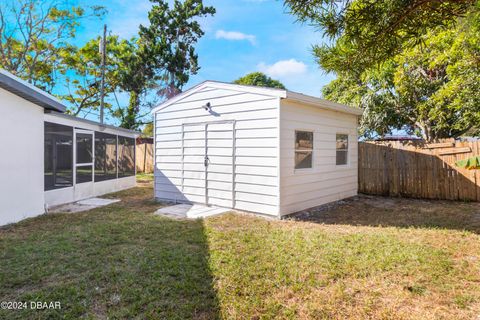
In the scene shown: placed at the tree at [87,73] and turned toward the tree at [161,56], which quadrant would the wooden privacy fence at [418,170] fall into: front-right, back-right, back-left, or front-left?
front-right

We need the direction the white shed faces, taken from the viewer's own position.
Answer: facing the viewer and to the left of the viewer

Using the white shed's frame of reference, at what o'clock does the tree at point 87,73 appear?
The tree is roughly at 3 o'clock from the white shed.

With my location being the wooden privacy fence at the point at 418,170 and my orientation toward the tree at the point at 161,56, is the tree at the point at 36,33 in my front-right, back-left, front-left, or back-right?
front-left

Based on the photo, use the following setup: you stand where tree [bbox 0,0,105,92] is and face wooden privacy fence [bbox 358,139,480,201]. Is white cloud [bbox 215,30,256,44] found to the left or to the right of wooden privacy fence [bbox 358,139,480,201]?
left

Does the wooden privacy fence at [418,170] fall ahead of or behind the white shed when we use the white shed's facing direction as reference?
behind

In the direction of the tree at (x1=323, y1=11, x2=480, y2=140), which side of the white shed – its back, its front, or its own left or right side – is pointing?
back

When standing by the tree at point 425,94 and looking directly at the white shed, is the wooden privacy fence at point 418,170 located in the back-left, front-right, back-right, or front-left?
front-left

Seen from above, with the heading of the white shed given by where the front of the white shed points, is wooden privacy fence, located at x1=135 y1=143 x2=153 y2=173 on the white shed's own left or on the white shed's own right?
on the white shed's own right

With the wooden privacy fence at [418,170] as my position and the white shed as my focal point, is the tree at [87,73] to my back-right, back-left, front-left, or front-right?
front-right

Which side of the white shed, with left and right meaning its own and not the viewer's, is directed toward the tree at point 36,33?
right

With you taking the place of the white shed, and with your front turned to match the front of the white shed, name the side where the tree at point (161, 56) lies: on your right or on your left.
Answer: on your right

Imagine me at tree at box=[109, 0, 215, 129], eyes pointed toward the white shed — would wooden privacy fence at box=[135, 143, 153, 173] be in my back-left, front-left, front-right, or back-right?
front-right

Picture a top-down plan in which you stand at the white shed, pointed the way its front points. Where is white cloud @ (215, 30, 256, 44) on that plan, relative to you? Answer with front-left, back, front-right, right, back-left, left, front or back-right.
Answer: back-right
